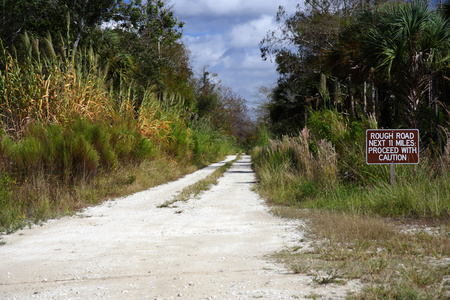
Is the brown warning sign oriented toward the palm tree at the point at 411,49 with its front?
no

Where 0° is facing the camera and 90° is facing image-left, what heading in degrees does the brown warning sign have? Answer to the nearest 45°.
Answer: approximately 0°
